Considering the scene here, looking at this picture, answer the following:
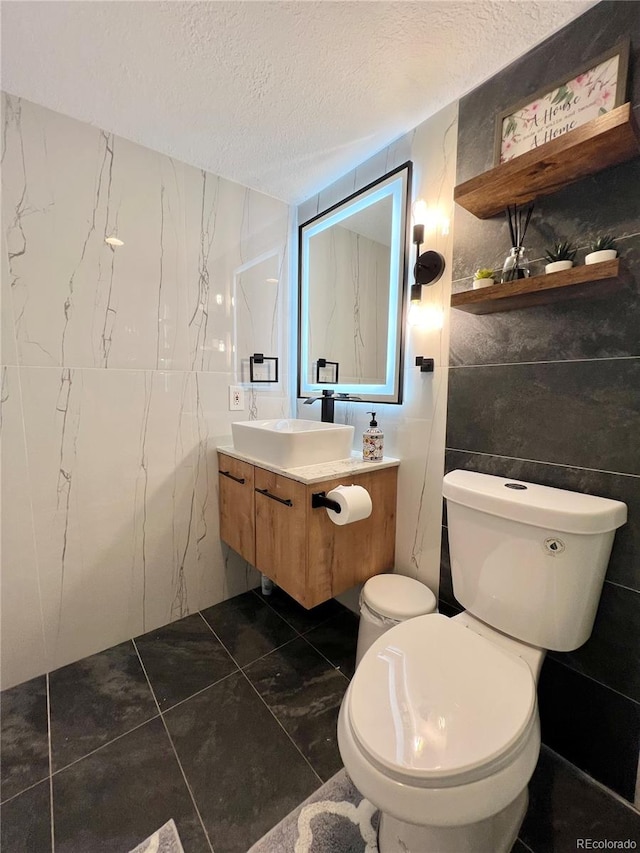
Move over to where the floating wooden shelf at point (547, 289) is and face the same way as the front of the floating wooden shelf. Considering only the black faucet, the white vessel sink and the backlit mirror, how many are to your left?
0

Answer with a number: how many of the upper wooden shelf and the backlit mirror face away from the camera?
0

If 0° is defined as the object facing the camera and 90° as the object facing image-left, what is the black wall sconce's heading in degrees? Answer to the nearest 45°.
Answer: approximately 45°

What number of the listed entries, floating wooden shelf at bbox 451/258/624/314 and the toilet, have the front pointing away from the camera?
0

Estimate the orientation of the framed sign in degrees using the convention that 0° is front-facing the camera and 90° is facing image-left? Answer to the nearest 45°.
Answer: approximately 45°

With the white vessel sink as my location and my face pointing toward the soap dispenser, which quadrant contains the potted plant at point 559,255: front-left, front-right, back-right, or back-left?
front-right

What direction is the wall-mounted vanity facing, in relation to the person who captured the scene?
facing the viewer and to the left of the viewer

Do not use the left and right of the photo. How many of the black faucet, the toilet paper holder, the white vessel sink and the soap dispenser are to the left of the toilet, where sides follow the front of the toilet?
0

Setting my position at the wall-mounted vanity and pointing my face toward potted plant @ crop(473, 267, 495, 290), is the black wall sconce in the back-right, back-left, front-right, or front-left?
front-left

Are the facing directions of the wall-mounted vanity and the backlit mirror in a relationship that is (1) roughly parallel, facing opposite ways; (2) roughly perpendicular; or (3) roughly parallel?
roughly parallel

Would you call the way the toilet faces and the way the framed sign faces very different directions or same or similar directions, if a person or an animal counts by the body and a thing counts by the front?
same or similar directions
